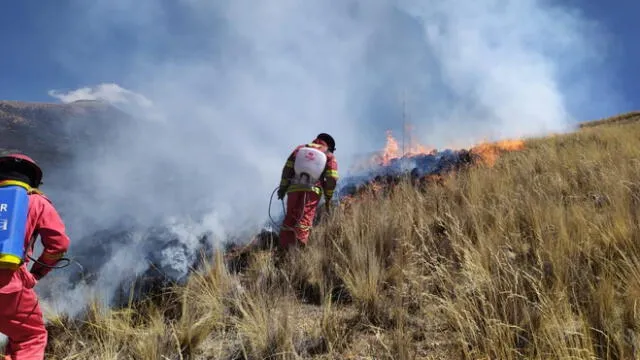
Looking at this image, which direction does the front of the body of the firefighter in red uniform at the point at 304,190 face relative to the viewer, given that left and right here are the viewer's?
facing away from the viewer and to the right of the viewer

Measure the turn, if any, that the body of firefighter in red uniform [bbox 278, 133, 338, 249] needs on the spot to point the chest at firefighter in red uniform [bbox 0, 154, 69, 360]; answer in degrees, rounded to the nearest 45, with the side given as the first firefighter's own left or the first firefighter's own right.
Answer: approximately 180°
